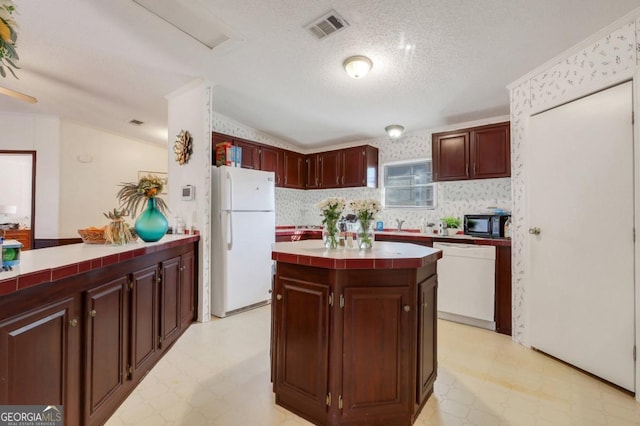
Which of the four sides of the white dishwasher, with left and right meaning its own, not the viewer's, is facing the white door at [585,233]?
left

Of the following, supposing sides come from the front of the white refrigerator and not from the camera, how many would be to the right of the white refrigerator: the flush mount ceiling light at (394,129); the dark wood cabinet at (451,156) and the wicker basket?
1

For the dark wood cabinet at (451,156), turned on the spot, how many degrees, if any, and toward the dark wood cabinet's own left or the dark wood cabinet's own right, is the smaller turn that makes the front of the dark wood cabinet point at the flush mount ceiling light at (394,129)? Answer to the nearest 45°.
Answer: approximately 45° to the dark wood cabinet's own right

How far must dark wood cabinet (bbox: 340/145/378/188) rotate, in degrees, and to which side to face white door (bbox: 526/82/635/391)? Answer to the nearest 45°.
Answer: approximately 90° to its left

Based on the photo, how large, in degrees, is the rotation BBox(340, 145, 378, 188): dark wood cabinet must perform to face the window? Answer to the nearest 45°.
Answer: approximately 135° to its left

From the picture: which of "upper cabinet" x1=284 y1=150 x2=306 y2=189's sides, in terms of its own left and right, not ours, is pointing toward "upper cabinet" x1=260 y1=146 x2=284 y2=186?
right

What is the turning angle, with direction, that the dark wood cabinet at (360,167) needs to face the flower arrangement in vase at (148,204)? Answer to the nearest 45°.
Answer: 0° — it already faces it

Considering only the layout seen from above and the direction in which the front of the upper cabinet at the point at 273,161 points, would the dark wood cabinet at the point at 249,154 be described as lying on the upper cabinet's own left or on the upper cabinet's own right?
on the upper cabinet's own right
